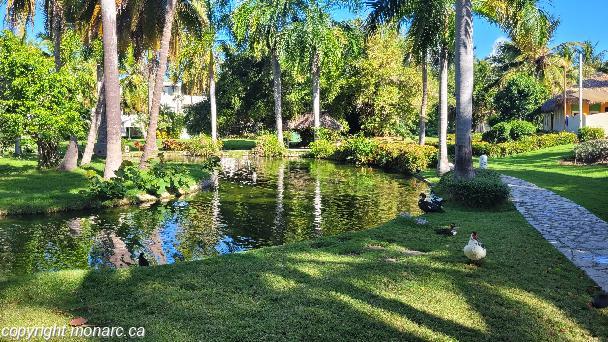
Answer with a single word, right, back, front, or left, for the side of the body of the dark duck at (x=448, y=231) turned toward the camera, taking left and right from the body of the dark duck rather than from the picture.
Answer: right

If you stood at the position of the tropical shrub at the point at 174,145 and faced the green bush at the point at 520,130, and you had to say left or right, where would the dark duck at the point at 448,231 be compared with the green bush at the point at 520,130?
right

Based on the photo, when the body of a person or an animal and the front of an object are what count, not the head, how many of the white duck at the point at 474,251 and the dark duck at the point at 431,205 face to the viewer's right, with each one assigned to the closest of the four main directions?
0

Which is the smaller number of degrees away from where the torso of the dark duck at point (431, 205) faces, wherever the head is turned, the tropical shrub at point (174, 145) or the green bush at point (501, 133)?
the tropical shrub

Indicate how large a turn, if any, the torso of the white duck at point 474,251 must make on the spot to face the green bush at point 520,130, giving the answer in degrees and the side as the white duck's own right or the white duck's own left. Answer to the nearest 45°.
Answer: approximately 180°

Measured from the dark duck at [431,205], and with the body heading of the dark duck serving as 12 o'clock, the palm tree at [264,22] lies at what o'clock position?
The palm tree is roughly at 2 o'clock from the dark duck.

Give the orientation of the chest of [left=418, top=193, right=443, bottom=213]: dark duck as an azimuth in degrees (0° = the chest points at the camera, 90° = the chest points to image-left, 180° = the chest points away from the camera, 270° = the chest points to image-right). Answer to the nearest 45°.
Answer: approximately 90°
